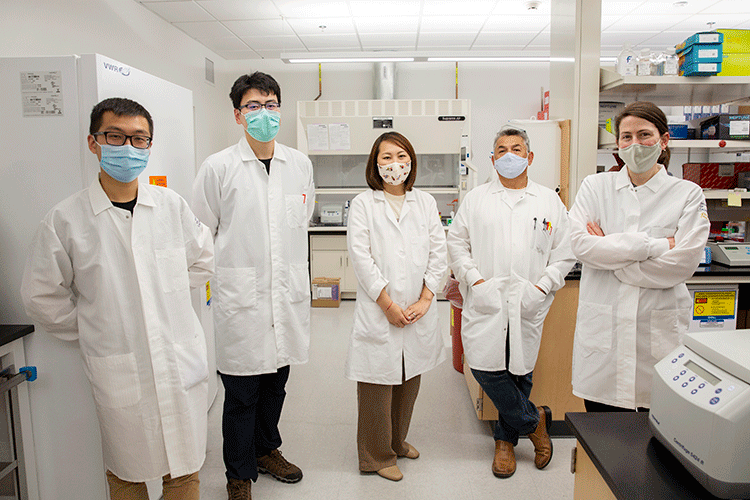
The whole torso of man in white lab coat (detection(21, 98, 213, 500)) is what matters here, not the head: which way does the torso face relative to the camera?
toward the camera

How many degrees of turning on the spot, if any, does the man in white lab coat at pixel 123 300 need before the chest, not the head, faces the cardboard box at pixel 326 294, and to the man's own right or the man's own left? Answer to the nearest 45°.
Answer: approximately 135° to the man's own left

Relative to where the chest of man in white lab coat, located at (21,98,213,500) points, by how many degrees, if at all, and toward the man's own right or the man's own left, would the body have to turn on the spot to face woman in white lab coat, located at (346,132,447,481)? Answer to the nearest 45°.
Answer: approximately 90° to the man's own left

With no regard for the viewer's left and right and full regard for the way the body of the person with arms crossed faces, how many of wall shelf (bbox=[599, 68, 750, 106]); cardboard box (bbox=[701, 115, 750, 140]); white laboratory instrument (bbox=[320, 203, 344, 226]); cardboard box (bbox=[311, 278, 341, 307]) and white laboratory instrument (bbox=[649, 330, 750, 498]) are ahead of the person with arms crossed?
1

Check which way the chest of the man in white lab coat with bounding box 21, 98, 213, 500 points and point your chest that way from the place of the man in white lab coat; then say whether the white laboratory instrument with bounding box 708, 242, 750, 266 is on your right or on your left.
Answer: on your left

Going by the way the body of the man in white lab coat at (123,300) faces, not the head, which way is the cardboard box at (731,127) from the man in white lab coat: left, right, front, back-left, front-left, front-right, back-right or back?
left

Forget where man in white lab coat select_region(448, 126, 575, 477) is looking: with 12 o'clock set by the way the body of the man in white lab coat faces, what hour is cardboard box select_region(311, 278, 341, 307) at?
The cardboard box is roughly at 5 o'clock from the man in white lab coat.

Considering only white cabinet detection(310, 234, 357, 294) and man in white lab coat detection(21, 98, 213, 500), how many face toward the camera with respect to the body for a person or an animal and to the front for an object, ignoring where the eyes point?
2

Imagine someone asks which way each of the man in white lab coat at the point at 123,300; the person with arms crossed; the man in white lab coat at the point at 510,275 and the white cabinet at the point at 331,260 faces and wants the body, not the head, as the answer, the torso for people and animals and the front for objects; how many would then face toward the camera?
4

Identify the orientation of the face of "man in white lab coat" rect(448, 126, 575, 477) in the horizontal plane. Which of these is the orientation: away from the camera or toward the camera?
toward the camera

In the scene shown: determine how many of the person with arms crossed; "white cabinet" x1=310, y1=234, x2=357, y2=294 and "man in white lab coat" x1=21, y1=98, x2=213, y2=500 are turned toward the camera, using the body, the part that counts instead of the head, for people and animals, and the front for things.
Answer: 3

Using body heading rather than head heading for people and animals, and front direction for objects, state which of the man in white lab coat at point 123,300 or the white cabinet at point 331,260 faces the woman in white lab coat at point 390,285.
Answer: the white cabinet

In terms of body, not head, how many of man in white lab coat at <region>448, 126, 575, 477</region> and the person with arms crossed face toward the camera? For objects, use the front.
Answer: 2

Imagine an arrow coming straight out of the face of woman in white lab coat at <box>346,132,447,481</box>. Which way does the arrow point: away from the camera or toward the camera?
toward the camera

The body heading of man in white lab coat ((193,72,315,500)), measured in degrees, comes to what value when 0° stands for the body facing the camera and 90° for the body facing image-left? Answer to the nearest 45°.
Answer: approximately 315°

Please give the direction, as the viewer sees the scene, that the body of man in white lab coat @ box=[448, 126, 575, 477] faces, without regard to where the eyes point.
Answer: toward the camera

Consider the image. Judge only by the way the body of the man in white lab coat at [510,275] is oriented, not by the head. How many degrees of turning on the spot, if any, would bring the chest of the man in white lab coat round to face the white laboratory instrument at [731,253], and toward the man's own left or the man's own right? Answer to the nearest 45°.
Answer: approximately 135° to the man's own left
